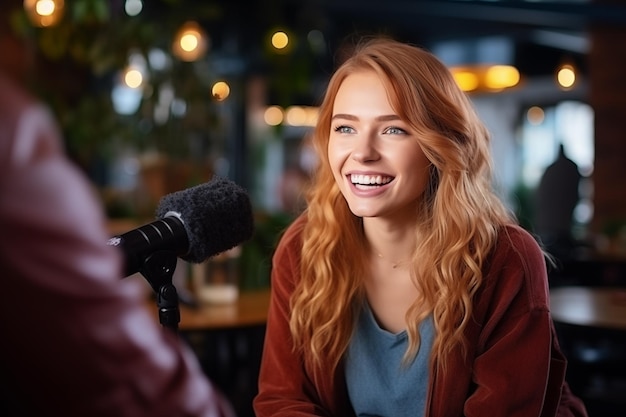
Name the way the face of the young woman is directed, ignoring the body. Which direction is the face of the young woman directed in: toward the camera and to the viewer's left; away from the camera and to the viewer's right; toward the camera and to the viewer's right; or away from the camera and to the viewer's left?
toward the camera and to the viewer's left

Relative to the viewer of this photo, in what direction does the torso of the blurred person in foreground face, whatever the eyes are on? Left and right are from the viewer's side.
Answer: facing away from the viewer and to the right of the viewer

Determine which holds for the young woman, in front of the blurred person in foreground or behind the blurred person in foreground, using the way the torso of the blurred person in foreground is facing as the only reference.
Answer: in front

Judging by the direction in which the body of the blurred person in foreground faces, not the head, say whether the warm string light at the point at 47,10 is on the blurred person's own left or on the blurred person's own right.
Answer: on the blurred person's own left

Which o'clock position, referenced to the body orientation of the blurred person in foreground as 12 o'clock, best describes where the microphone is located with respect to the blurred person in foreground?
The microphone is roughly at 11 o'clock from the blurred person in foreground.

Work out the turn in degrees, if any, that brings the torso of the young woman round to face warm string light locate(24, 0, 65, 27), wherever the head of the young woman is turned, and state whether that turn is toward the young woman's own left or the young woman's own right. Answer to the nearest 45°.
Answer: approximately 90° to the young woman's own right

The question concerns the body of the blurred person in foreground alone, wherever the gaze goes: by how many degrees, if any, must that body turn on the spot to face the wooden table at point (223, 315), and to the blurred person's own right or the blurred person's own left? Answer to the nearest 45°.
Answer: approximately 45° to the blurred person's own left

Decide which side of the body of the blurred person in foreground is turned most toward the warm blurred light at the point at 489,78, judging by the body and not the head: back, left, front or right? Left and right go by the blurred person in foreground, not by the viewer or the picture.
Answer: front

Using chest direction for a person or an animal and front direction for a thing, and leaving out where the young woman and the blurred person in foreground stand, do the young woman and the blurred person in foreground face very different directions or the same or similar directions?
very different directions

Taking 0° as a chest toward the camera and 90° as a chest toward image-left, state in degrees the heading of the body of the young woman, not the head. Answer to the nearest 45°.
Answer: approximately 45°
